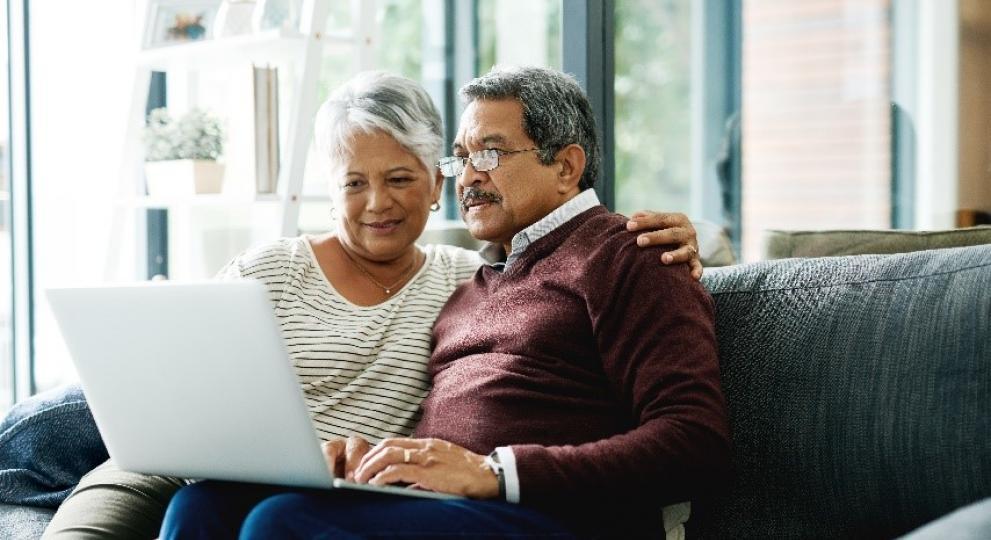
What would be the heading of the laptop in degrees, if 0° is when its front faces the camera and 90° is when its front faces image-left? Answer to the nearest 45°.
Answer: approximately 225°

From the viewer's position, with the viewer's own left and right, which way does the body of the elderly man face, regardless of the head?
facing the viewer and to the left of the viewer

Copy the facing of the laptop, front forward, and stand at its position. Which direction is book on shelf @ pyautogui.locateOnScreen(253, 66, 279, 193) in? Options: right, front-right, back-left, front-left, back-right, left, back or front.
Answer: front-left

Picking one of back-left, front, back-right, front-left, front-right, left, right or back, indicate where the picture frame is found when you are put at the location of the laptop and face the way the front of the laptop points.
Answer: front-left

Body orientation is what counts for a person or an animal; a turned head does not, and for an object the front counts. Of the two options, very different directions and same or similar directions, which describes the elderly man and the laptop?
very different directions
